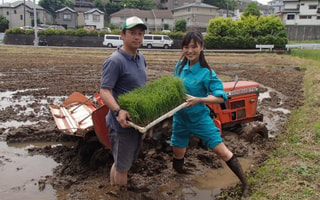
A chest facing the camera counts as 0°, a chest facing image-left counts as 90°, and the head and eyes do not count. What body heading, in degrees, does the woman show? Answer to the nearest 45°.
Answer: approximately 45°

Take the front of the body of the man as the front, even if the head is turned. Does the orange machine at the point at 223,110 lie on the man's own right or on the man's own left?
on the man's own left

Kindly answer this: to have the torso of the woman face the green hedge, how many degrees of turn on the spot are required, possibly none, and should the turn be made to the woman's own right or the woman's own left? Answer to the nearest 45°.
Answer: approximately 135° to the woman's own right

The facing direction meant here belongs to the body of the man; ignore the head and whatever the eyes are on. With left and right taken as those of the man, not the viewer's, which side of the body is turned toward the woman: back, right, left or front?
left

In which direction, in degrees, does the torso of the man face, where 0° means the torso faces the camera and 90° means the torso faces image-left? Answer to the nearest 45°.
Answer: approximately 315°

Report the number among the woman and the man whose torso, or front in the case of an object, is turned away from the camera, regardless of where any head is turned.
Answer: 0

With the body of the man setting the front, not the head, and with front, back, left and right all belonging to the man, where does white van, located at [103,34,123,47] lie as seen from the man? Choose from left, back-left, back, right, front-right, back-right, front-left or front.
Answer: back-left

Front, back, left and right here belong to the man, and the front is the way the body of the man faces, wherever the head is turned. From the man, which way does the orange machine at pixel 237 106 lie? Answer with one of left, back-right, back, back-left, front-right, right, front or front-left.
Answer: left

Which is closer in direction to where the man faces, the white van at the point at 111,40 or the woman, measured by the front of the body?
the woman

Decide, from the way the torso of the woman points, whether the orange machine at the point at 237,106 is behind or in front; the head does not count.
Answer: behind
